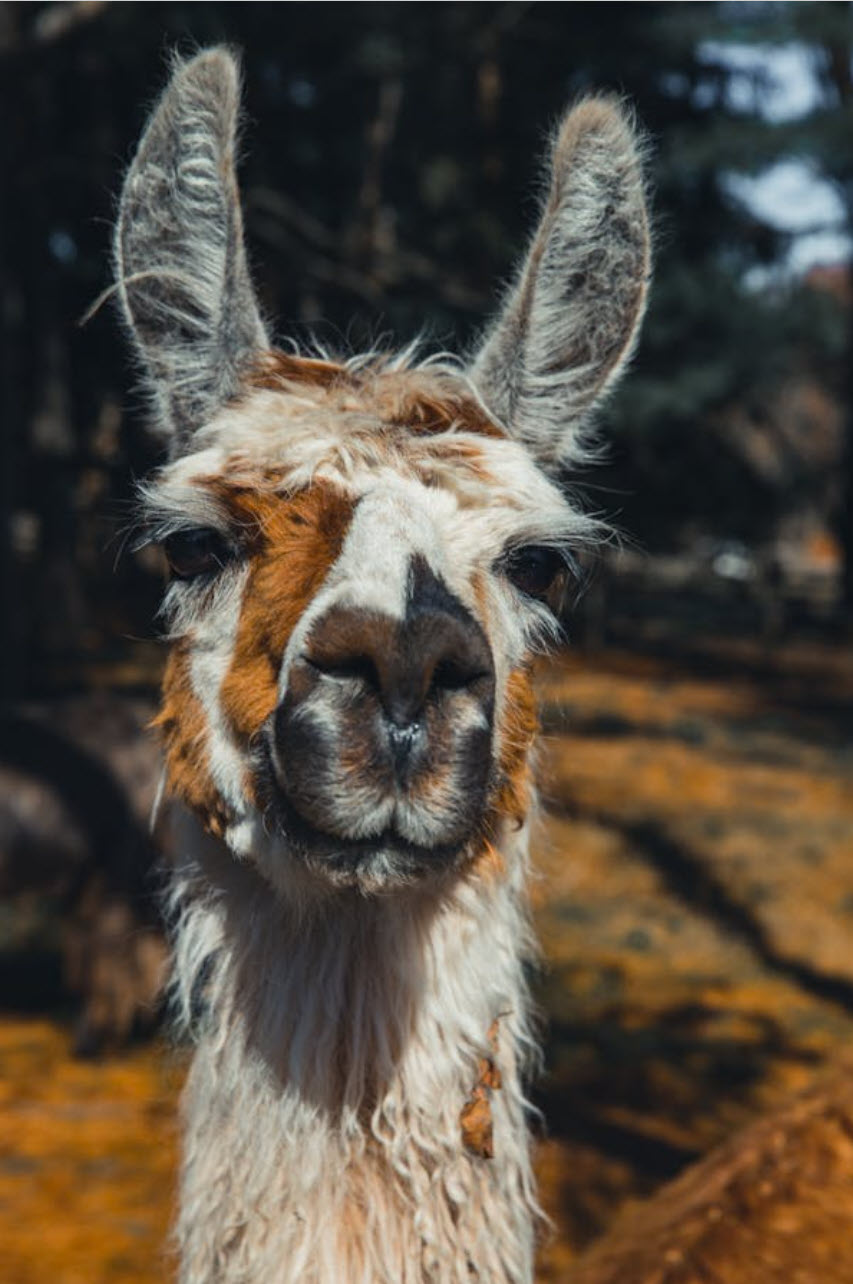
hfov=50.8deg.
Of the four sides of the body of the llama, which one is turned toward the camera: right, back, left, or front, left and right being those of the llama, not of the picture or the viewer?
front

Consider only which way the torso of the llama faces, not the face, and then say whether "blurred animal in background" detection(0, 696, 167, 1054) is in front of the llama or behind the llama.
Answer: behind
